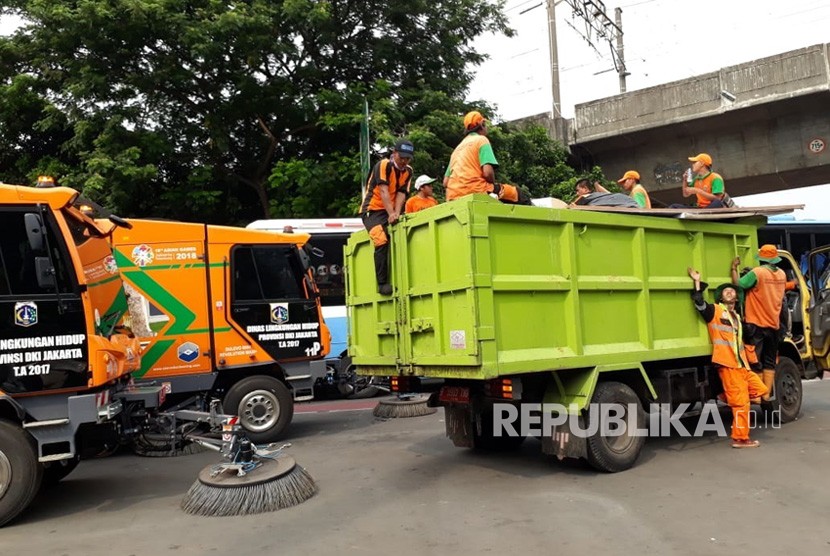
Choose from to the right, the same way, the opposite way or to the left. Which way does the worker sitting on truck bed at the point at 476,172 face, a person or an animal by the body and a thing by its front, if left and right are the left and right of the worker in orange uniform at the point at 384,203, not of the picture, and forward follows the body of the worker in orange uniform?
to the left

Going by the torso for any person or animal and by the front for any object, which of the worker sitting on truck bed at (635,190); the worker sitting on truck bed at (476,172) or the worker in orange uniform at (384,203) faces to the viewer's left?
the worker sitting on truck bed at (635,190)

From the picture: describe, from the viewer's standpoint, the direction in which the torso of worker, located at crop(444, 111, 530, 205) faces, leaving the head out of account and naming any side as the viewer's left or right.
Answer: facing away from the viewer and to the right of the viewer

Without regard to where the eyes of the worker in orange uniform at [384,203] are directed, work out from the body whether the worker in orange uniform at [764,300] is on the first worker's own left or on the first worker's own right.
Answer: on the first worker's own left

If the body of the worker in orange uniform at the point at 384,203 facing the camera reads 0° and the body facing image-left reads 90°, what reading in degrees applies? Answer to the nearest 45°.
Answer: approximately 315°

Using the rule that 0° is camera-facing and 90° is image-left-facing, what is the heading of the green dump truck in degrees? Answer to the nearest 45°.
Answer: approximately 225°

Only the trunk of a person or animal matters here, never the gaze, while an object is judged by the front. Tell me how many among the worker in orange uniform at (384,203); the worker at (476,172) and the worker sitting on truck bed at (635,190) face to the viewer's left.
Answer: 1

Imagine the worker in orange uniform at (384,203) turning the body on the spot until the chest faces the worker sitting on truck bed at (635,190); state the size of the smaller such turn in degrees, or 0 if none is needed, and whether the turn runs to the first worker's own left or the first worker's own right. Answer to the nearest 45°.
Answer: approximately 90° to the first worker's own left

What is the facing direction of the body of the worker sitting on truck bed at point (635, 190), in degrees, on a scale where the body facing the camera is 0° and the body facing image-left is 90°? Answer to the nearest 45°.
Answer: approximately 90°

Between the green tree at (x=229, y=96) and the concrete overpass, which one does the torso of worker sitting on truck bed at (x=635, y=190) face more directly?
the green tree

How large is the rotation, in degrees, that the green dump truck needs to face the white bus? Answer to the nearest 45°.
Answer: approximately 90° to its left
